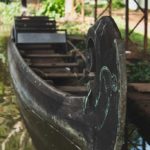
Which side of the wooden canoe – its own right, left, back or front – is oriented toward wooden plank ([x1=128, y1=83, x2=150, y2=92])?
left

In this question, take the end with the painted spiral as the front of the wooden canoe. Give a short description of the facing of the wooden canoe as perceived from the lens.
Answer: facing the viewer and to the right of the viewer
